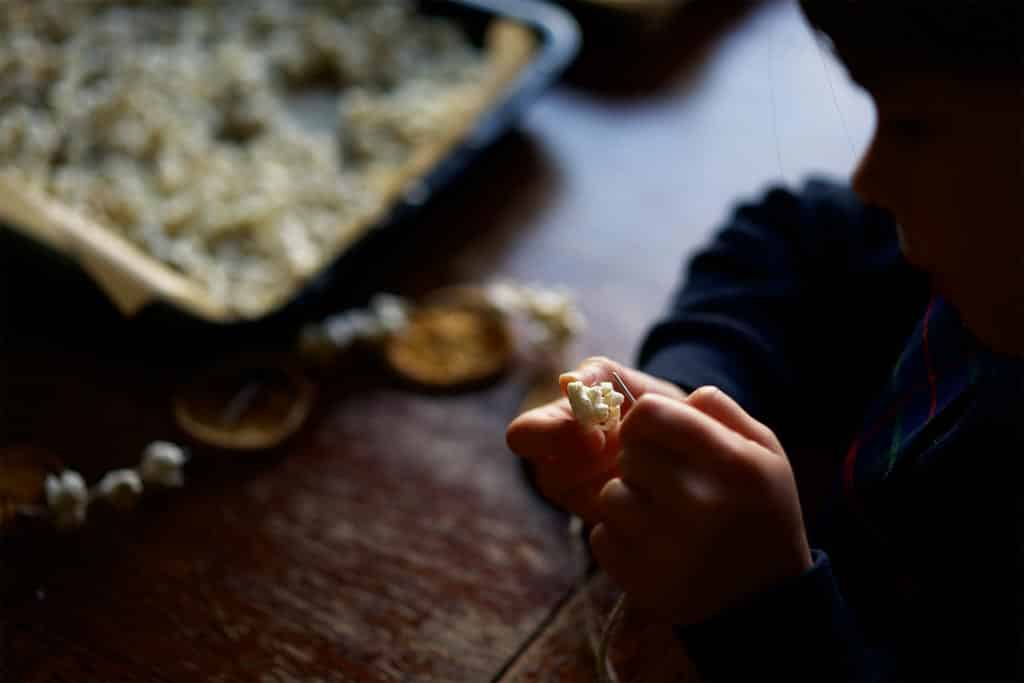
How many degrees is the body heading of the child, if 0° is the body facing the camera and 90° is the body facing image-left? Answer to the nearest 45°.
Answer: approximately 45°

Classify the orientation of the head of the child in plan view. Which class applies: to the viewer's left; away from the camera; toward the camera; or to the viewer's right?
to the viewer's left

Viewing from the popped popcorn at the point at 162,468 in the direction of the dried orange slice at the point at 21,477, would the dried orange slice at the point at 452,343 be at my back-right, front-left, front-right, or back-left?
back-right
